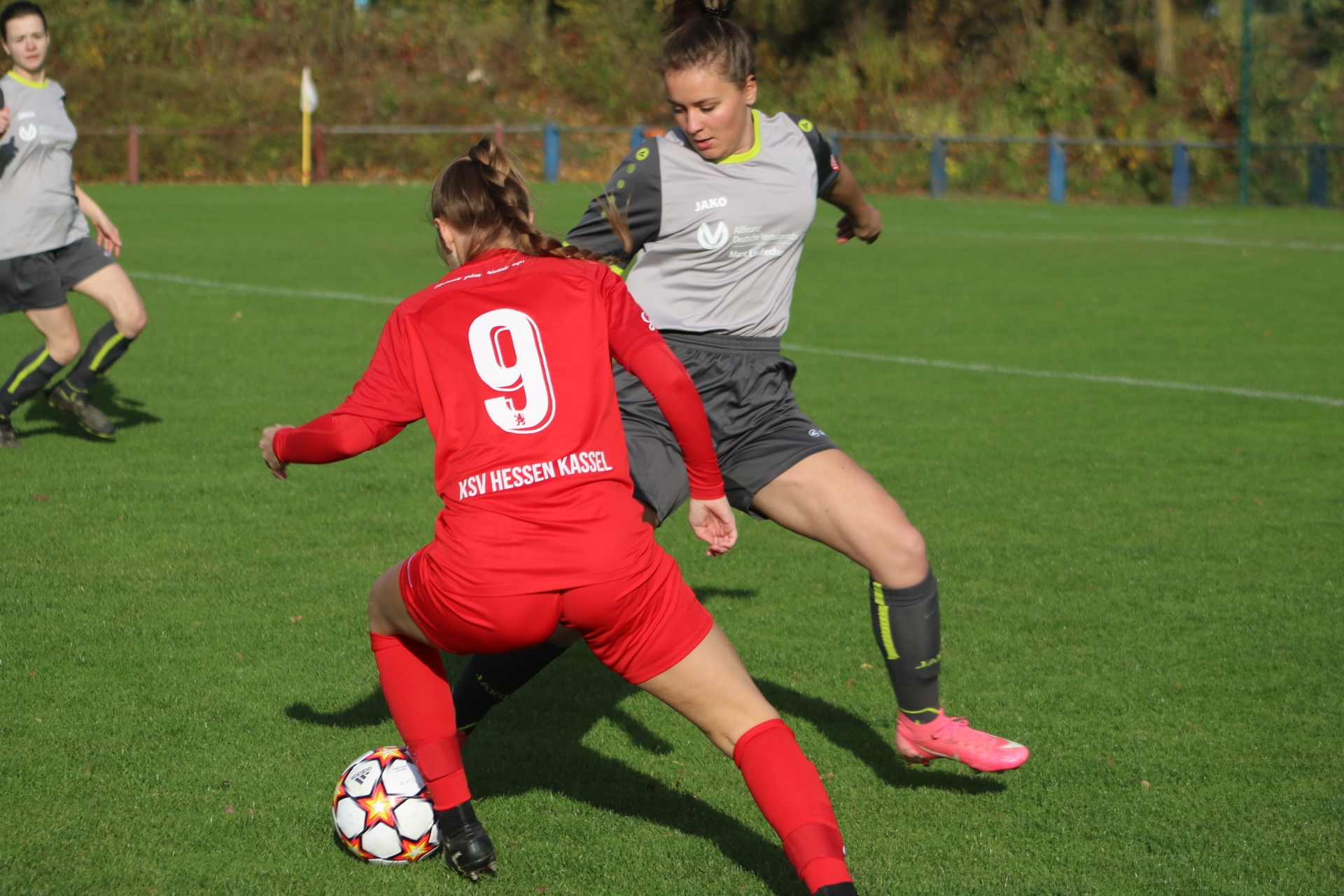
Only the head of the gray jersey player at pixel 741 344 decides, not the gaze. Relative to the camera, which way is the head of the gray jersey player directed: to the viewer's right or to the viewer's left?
to the viewer's left

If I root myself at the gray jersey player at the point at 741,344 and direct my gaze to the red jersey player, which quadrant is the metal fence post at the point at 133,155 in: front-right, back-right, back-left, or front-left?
back-right

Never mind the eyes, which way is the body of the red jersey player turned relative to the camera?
away from the camera

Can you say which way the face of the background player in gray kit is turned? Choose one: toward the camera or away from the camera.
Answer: toward the camera

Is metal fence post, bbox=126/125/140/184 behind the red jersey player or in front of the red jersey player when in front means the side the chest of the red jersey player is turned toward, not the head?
in front

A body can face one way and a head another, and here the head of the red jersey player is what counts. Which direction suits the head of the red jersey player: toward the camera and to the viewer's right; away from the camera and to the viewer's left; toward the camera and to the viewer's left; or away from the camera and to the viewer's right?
away from the camera and to the viewer's left

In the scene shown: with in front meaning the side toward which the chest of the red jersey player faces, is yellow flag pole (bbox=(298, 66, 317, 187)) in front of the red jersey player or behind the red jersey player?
in front
